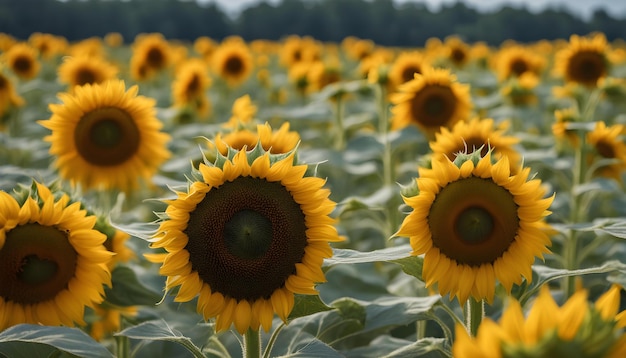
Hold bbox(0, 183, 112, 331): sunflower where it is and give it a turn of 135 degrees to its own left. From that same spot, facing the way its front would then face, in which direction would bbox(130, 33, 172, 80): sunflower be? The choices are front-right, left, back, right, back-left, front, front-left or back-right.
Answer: front-left

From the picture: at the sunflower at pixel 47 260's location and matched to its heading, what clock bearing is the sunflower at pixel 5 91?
the sunflower at pixel 5 91 is roughly at 6 o'clock from the sunflower at pixel 47 260.

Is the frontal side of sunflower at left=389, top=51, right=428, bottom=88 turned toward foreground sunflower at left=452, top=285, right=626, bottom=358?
yes

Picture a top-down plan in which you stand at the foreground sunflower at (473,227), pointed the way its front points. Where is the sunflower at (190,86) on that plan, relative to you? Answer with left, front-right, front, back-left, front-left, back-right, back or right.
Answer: back-right

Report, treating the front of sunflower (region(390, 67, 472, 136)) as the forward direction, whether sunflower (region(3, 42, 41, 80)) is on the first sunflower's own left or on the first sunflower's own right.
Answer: on the first sunflower's own right

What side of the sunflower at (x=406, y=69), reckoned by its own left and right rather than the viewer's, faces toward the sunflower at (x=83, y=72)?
right

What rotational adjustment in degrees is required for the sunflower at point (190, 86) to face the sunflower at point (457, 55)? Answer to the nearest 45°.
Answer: approximately 90° to its left

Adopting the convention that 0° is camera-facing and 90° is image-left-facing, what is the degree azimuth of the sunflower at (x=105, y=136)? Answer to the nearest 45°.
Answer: approximately 0°

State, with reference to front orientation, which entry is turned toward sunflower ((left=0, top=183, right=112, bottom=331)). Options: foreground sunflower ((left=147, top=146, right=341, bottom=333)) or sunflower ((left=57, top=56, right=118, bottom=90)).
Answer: sunflower ((left=57, top=56, right=118, bottom=90))

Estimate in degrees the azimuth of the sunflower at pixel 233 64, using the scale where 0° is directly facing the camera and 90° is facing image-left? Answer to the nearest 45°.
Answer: approximately 0°
